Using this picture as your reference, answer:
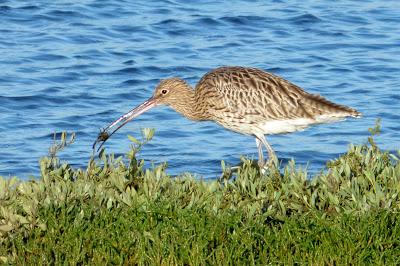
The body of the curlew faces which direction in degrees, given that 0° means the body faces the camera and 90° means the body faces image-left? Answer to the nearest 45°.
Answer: approximately 90°
